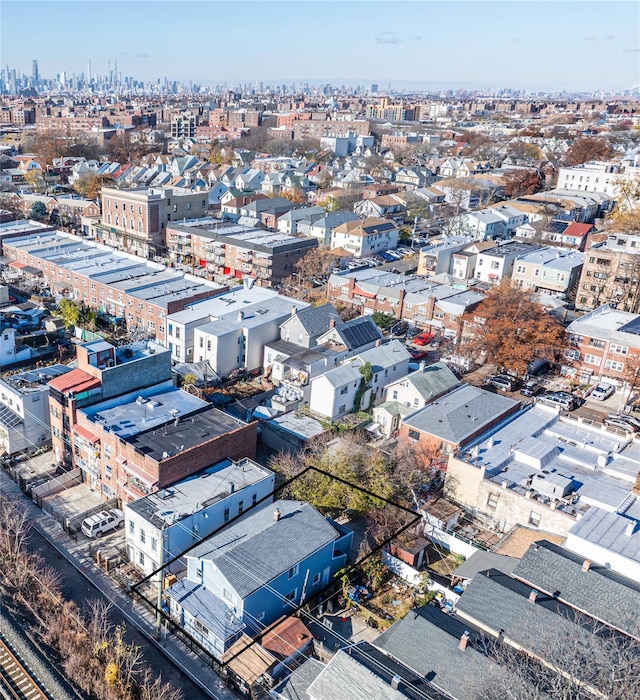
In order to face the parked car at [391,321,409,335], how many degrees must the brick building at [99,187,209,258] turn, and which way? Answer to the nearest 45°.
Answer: approximately 90° to its left

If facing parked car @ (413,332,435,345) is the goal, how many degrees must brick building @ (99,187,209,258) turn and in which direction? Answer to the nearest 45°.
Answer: approximately 90° to its left

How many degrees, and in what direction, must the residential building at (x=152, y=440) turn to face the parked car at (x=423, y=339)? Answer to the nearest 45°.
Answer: approximately 180°

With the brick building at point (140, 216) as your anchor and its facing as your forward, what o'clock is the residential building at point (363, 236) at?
The residential building is roughly at 8 o'clock from the brick building.

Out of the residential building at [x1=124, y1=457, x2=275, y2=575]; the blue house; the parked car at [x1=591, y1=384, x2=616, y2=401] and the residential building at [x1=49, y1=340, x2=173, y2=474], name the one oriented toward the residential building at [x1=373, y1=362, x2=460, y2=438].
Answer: the parked car

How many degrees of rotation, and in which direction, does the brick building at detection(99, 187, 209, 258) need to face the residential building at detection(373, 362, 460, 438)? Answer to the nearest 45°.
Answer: approximately 45° to its left
